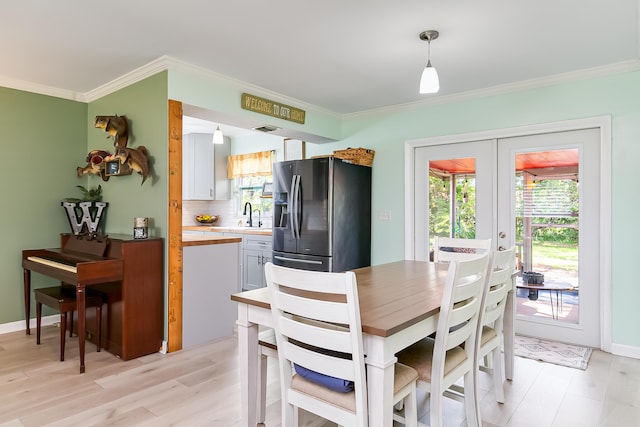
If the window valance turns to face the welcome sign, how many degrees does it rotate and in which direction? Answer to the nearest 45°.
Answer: approximately 45° to its left

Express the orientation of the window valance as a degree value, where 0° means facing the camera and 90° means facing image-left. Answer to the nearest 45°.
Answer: approximately 45°

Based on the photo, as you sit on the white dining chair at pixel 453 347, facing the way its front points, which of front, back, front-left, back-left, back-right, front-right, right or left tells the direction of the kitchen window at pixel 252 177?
front

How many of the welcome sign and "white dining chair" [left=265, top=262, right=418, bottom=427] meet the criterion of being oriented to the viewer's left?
0

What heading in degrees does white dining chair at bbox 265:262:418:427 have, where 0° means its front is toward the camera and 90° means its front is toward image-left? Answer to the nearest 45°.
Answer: approximately 225°

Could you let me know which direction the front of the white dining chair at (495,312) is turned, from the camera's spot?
facing away from the viewer and to the left of the viewer

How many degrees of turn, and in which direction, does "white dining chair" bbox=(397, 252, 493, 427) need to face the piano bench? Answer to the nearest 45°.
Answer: approximately 45° to its left

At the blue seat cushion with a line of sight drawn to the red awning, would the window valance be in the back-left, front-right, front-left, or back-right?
front-left

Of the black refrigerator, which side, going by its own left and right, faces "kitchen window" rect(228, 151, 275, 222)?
right

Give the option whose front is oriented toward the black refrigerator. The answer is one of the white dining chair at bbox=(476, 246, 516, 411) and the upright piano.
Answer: the white dining chair

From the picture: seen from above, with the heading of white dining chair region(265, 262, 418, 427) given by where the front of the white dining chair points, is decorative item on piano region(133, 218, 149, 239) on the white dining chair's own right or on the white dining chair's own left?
on the white dining chair's own left

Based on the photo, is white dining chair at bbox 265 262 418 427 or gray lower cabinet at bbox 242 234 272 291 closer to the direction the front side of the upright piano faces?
the white dining chair

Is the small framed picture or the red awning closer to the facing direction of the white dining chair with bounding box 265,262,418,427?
the red awning
